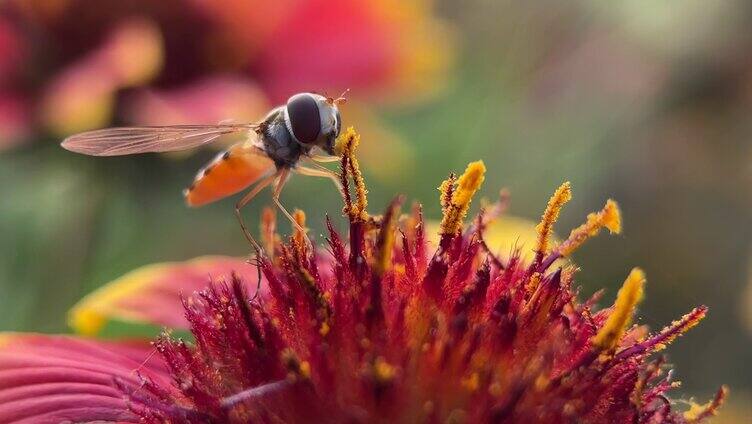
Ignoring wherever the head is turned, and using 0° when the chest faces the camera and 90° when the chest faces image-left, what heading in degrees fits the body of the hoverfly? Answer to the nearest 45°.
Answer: approximately 270°
